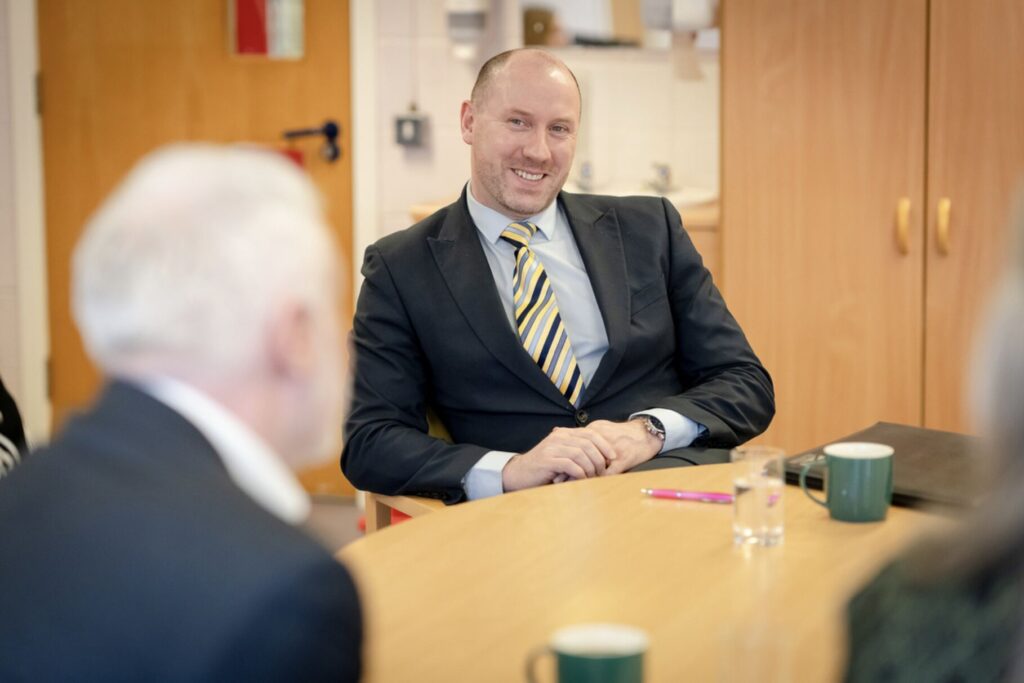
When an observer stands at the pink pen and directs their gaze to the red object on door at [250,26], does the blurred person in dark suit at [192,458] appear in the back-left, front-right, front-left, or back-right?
back-left

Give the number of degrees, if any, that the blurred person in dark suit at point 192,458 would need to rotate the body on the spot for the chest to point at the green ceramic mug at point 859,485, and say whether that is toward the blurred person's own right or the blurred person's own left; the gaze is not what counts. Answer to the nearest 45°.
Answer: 0° — they already face it

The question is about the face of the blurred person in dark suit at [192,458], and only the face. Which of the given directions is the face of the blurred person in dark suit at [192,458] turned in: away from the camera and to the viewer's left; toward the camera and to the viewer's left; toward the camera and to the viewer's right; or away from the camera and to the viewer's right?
away from the camera and to the viewer's right

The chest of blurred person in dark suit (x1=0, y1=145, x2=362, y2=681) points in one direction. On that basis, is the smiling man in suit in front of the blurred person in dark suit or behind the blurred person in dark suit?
in front

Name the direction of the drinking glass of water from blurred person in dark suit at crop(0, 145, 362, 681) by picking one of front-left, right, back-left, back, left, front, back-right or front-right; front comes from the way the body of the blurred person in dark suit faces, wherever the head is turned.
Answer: front

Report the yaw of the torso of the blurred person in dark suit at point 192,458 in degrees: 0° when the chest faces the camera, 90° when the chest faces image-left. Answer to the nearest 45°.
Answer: approximately 225°

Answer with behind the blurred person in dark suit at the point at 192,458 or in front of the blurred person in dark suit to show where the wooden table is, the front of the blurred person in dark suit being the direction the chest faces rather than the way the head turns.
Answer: in front

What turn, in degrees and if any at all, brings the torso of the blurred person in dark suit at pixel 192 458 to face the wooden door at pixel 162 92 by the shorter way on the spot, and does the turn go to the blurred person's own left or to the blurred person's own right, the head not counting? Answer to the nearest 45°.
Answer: approximately 45° to the blurred person's own left

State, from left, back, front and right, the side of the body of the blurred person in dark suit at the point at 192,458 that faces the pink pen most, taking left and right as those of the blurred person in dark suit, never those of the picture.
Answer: front

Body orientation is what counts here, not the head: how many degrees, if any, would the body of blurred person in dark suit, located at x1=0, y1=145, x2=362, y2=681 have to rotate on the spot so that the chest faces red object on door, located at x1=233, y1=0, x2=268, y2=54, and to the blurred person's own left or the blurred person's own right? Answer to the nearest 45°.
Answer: approximately 45° to the blurred person's own left

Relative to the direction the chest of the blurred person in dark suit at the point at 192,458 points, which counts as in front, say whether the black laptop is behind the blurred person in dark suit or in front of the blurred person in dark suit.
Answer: in front
